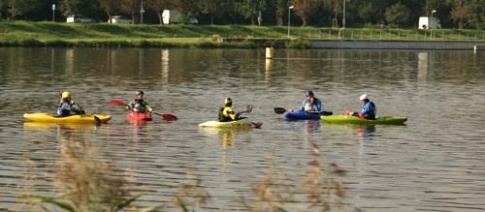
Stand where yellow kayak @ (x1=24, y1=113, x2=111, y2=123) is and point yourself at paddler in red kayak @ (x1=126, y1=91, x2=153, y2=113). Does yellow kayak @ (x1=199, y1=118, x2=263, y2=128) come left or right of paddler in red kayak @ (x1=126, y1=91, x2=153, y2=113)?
right

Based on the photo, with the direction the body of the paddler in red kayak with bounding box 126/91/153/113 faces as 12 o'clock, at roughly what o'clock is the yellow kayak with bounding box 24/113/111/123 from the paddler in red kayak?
The yellow kayak is roughly at 2 o'clock from the paddler in red kayak.

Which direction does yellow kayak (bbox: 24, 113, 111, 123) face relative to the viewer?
to the viewer's right

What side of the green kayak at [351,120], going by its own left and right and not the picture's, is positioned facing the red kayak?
front

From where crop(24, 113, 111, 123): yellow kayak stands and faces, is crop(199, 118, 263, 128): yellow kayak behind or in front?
in front

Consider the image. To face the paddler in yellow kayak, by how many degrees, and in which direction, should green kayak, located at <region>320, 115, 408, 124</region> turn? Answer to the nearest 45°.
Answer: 0° — it already faces them

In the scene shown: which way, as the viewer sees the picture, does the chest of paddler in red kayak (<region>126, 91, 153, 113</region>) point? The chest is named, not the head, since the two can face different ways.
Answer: toward the camera

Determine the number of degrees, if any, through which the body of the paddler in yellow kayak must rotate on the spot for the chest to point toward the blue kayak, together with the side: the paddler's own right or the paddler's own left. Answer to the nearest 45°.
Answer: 0° — they already face it

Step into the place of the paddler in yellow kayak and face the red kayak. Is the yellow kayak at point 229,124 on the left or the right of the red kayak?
right

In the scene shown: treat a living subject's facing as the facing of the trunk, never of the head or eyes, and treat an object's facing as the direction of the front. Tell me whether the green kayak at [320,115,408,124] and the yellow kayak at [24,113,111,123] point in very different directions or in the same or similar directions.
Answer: very different directions

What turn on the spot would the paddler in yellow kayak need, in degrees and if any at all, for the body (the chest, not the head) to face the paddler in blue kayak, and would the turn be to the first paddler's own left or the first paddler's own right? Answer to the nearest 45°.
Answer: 0° — they already face them

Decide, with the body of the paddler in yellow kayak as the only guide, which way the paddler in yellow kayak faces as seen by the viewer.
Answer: to the viewer's right

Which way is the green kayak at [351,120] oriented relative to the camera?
to the viewer's left

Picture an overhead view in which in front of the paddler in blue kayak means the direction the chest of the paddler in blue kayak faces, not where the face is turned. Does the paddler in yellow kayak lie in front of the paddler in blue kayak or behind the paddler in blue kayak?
in front
